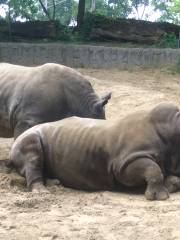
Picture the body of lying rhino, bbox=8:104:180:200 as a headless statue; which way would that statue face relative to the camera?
to the viewer's right

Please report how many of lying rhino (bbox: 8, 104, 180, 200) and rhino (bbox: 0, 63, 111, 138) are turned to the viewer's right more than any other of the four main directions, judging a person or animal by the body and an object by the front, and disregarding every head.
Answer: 2

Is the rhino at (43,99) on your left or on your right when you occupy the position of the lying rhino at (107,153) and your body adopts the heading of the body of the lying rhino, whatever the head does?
on your left

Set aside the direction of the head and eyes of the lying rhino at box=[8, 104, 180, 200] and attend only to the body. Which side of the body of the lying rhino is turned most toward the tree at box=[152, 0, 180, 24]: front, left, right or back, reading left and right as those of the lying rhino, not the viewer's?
left

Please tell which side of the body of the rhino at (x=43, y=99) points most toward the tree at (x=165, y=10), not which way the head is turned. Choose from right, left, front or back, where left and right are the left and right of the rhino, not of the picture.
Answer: left

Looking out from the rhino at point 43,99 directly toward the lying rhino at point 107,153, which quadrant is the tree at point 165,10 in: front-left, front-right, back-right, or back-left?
back-left

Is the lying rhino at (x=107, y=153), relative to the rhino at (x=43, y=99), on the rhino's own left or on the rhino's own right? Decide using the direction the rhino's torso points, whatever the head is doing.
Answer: on the rhino's own right

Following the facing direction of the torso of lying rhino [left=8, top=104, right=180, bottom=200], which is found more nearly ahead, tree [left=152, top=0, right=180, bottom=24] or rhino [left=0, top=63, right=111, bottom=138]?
the tree

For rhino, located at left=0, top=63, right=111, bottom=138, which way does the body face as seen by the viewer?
to the viewer's right
